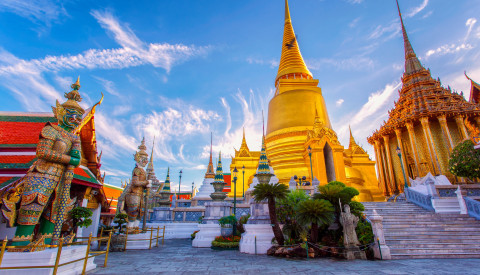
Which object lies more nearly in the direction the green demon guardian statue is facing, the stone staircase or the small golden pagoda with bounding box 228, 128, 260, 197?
the stone staircase

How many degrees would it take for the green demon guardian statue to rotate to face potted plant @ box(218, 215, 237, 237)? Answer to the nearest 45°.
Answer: approximately 90° to its left

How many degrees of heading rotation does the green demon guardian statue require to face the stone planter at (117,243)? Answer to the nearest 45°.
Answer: approximately 90° to its left

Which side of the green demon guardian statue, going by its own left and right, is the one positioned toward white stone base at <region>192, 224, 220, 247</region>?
left

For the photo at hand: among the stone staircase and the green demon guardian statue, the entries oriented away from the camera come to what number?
0

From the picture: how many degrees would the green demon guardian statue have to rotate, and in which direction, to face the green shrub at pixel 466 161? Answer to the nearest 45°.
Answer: approximately 45° to its left

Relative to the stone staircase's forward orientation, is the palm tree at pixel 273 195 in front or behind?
in front

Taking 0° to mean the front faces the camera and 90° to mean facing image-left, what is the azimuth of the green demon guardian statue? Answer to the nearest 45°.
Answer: approximately 315°

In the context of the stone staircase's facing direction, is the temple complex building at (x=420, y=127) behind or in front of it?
behind

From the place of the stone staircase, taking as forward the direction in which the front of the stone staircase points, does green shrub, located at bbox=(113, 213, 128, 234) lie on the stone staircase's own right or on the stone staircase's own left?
on the stone staircase's own right

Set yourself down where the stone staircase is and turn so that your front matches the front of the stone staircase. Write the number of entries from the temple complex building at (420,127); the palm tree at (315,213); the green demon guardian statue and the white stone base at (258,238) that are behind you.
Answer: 1

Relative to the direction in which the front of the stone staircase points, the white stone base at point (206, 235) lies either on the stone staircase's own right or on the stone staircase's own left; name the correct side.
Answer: on the stone staircase's own right
